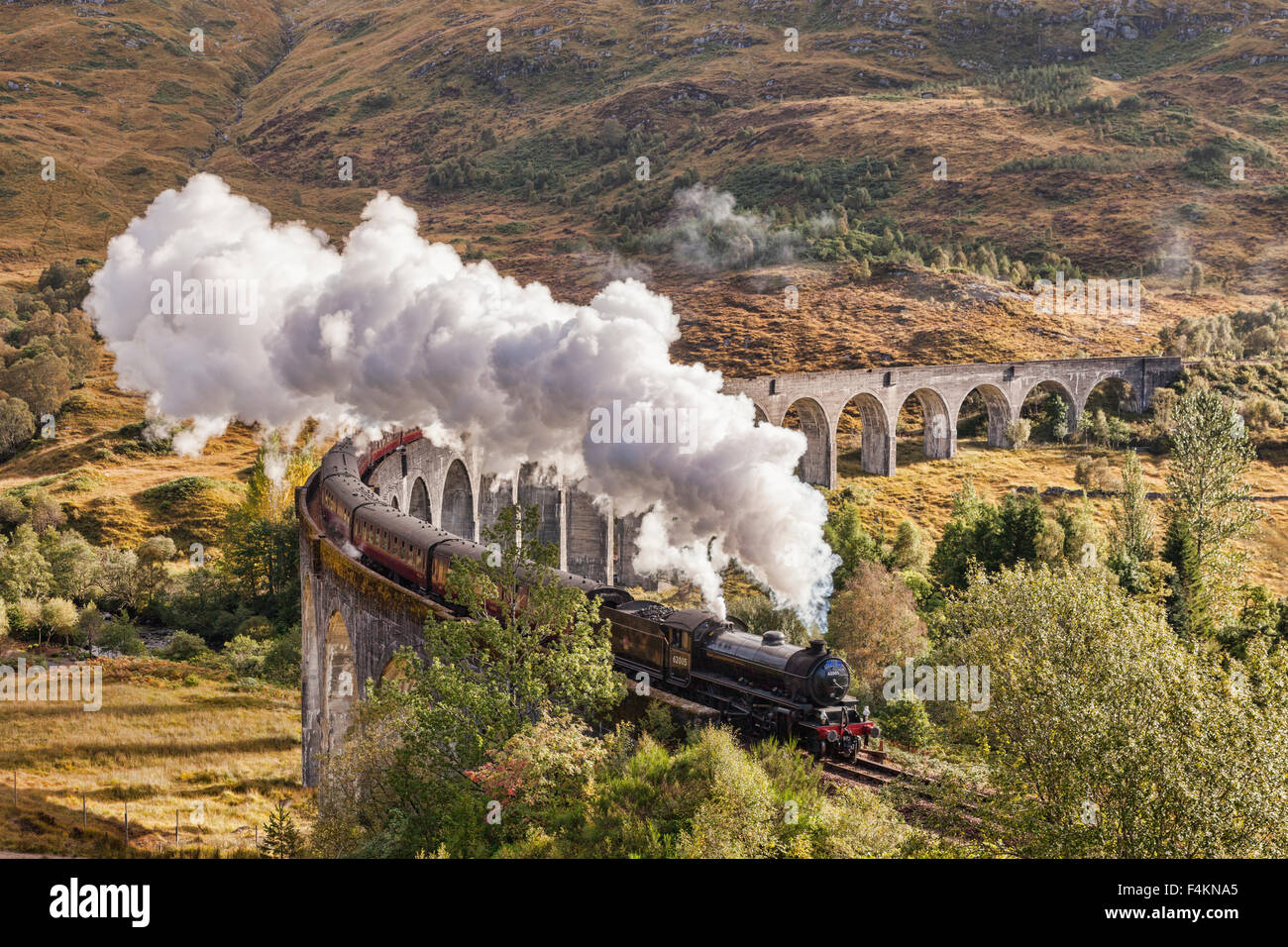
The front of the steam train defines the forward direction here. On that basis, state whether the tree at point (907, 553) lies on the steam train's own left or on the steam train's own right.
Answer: on the steam train's own left

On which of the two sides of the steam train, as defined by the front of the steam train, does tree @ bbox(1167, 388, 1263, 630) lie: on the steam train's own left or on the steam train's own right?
on the steam train's own left

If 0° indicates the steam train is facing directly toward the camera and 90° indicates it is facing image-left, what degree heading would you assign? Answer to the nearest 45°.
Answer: approximately 315°
